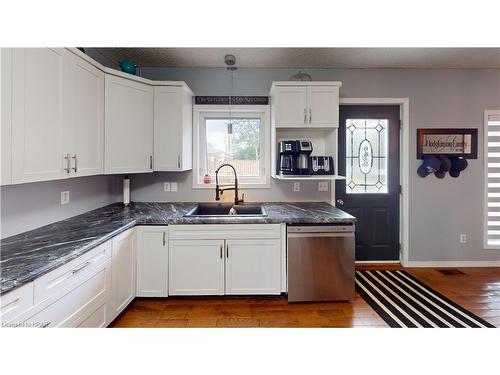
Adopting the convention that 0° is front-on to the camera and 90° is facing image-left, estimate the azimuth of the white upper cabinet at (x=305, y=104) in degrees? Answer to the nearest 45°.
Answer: approximately 0°

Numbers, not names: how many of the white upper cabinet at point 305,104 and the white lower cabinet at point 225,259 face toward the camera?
2

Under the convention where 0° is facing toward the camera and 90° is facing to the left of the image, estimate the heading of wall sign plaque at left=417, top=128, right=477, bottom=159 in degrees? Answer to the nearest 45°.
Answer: approximately 0°

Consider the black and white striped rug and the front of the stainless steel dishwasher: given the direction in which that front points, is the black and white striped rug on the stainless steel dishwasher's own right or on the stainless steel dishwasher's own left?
on the stainless steel dishwasher's own left
